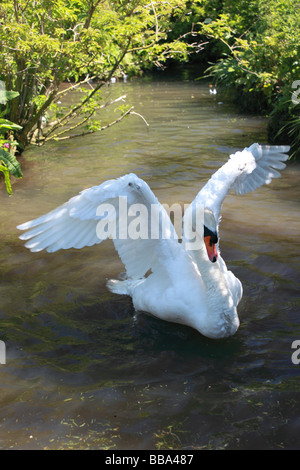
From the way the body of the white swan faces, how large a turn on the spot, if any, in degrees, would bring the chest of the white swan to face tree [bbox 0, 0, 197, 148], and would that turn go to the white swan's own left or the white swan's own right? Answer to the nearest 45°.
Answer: approximately 135° to the white swan's own left

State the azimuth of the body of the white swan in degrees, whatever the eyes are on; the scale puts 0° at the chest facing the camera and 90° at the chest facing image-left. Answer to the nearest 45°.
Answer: approximately 315°
